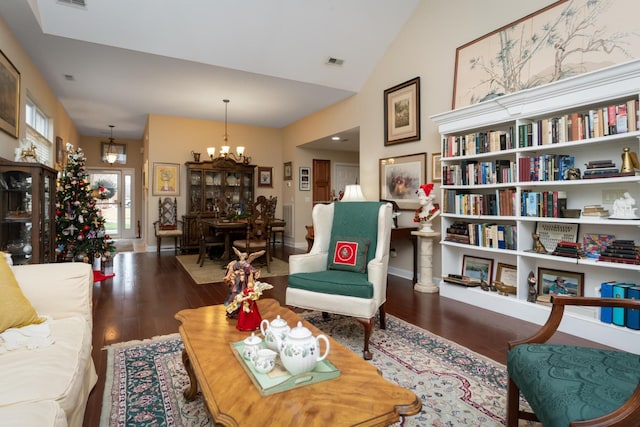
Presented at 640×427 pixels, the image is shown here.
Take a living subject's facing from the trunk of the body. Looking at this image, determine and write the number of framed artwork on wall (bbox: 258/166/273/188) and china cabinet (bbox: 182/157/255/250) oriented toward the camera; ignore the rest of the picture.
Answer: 2

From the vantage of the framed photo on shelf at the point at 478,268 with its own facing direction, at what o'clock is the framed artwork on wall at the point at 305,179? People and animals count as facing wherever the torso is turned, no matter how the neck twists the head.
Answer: The framed artwork on wall is roughly at 3 o'clock from the framed photo on shelf.

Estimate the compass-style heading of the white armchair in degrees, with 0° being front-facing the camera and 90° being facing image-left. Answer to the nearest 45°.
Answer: approximately 45°

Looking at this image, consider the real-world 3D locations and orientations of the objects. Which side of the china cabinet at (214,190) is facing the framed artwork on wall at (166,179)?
right

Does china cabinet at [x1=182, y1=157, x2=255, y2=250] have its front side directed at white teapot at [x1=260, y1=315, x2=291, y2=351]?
yes

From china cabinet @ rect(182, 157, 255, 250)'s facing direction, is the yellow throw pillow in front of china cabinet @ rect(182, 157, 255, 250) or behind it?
in front

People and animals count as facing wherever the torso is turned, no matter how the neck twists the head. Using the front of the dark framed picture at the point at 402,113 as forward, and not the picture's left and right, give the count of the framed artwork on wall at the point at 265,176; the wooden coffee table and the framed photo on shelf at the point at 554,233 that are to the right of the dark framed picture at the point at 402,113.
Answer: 1

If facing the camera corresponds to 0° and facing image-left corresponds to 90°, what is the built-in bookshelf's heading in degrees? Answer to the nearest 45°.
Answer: approximately 45°
